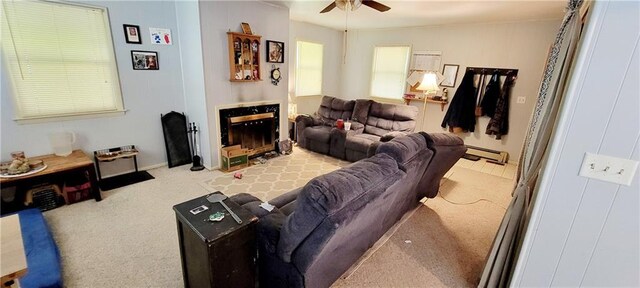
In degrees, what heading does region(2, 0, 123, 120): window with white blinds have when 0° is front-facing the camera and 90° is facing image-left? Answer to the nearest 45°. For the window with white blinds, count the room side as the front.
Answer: approximately 315°

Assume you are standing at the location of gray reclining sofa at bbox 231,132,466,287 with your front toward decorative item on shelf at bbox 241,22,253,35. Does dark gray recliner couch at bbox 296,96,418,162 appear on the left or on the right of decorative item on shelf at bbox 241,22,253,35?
right

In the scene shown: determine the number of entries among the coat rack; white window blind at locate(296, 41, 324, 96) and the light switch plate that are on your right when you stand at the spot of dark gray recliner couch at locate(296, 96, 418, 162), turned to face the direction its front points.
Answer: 1

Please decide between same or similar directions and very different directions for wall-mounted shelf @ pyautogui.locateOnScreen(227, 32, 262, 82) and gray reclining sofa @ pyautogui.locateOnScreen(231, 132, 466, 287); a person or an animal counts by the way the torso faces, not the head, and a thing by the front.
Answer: very different directions

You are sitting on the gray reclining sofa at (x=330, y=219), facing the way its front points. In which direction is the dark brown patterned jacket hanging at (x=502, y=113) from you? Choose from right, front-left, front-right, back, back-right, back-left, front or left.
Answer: right

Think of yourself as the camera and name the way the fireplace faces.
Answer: facing the viewer and to the right of the viewer

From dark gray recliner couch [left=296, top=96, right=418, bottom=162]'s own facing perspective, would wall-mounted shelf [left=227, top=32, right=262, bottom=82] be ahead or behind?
ahead

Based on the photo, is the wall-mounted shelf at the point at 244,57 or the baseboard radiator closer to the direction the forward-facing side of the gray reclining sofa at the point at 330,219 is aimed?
the wall-mounted shelf

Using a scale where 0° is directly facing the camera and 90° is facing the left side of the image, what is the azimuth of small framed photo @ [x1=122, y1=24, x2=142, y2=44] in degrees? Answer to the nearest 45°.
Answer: approximately 315°

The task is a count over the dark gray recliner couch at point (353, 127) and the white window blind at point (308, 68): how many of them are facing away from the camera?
0

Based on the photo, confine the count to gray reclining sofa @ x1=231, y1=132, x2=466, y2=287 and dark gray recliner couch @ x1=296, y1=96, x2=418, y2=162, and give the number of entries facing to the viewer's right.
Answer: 0

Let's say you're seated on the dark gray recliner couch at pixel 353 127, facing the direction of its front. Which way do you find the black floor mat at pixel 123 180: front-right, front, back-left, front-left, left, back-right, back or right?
front

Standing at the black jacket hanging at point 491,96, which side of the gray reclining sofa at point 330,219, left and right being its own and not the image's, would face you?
right
